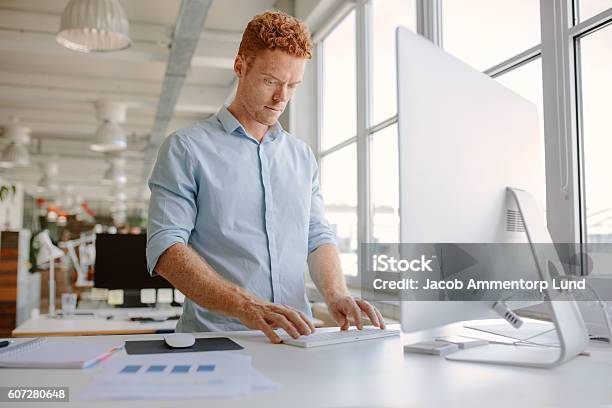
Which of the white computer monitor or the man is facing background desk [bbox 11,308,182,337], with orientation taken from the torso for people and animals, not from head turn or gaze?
the white computer monitor

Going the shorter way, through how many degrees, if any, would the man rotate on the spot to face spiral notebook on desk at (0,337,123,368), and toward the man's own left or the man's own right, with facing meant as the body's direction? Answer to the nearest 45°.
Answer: approximately 90° to the man's own right

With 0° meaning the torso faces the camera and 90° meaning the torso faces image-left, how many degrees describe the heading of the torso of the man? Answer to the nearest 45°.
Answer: approximately 315°

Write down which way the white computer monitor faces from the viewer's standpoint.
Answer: facing away from the viewer and to the left of the viewer

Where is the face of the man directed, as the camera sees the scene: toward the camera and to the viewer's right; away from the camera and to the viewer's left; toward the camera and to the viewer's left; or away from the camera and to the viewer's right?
toward the camera and to the viewer's right

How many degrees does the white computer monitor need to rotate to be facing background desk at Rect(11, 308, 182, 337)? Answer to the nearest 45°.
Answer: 0° — it already faces it

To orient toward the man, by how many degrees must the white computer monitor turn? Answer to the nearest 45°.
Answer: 0° — it already faces them

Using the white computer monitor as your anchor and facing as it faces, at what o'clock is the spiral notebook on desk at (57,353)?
The spiral notebook on desk is roughly at 10 o'clock from the white computer monitor.

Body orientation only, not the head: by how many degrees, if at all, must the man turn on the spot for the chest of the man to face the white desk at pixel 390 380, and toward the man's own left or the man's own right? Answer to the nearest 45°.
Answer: approximately 45° to the man's own right

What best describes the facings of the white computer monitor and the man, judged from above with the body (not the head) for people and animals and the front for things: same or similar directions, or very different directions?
very different directions

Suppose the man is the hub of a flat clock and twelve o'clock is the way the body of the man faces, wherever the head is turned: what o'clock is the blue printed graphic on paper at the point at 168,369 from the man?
The blue printed graphic on paper is roughly at 2 o'clock from the man.

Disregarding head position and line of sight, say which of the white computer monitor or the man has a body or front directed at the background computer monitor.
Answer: the white computer monitor

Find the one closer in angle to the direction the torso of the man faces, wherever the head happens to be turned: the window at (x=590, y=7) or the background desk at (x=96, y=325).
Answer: the window
